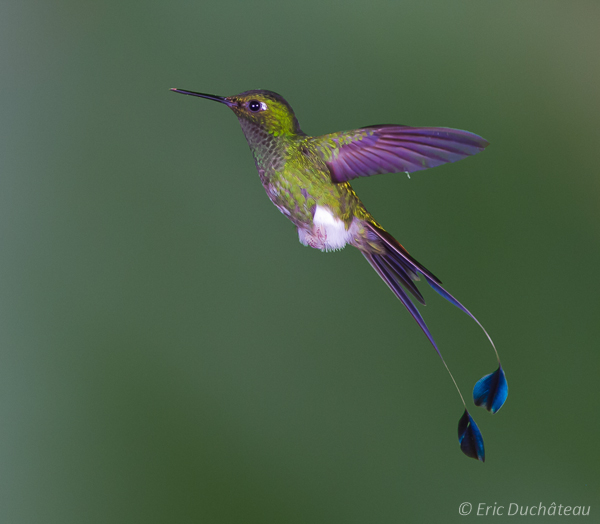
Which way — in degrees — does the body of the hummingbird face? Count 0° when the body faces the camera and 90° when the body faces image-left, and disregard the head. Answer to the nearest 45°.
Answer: approximately 90°
